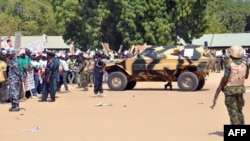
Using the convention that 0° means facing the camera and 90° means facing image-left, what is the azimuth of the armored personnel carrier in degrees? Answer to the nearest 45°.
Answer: approximately 90°

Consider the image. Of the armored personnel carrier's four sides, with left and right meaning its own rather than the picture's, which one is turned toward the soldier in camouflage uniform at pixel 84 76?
front

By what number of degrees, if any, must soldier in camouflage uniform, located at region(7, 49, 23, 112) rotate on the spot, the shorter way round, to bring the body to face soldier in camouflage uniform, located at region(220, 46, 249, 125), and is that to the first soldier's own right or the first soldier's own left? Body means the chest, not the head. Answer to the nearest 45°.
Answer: approximately 135° to the first soldier's own left

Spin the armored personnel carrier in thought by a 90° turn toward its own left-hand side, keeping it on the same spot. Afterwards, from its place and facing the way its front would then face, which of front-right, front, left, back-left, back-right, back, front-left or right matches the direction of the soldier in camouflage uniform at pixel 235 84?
front
